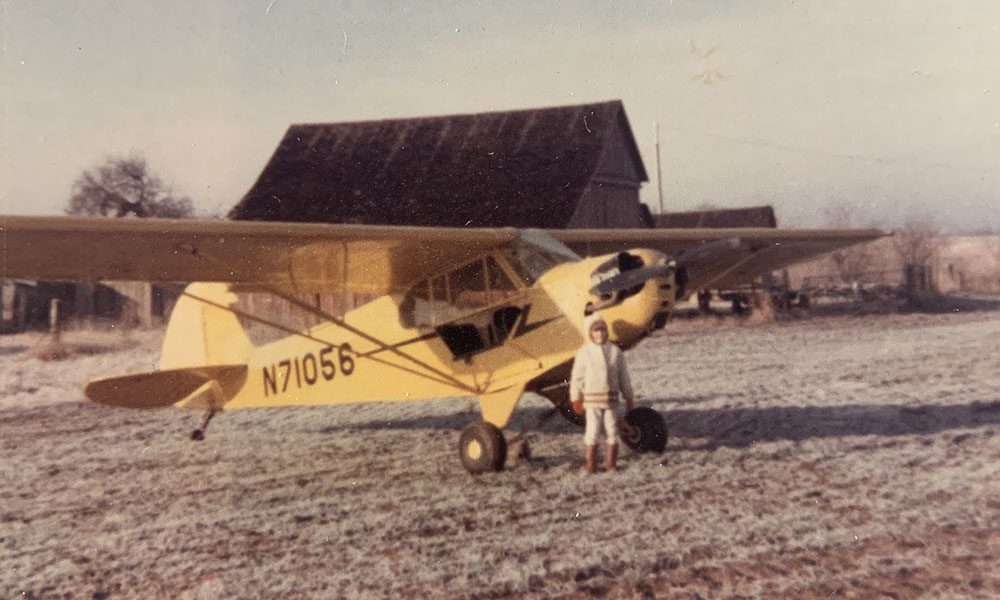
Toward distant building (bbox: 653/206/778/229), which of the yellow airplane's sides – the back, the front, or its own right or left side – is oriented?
left

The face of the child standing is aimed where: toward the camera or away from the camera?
toward the camera

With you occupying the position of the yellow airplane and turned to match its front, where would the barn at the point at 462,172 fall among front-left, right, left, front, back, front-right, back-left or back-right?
back-left

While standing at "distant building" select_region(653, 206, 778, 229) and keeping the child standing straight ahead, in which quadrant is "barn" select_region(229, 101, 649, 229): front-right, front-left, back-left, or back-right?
front-right

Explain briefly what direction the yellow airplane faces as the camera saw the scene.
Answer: facing the viewer and to the right of the viewer

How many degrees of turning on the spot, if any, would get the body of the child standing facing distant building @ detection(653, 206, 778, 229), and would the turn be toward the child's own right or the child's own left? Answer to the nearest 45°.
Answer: approximately 180°

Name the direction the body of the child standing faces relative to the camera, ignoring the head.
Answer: toward the camera
